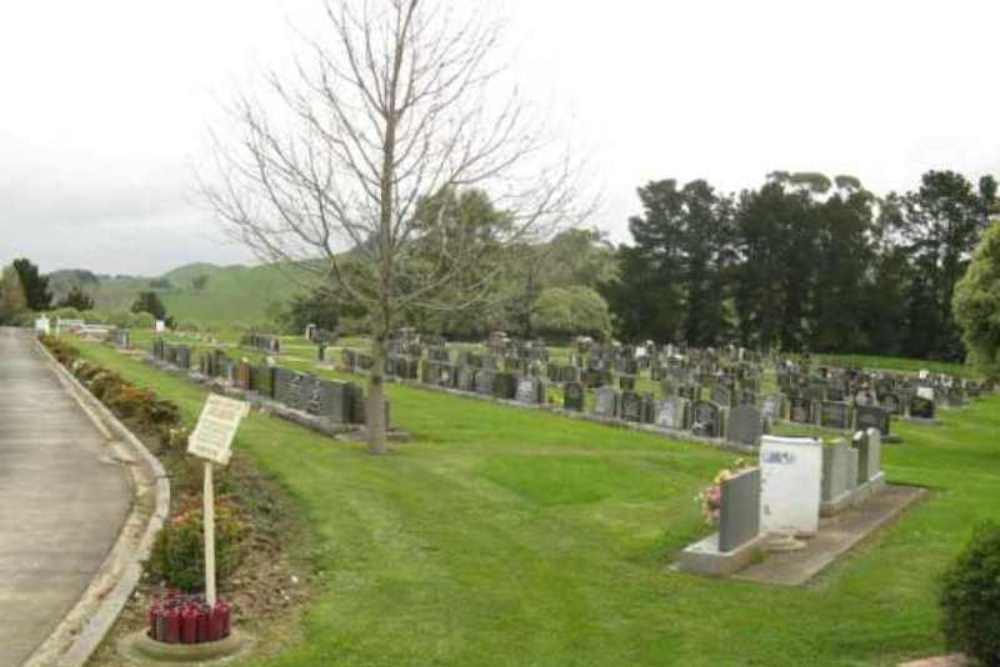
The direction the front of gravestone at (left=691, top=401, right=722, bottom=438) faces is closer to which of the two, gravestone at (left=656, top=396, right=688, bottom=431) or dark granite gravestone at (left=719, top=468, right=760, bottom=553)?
the dark granite gravestone

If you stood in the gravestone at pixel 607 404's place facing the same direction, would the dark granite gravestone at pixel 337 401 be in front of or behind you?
in front

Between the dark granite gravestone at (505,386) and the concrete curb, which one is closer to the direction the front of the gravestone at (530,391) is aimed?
the concrete curb

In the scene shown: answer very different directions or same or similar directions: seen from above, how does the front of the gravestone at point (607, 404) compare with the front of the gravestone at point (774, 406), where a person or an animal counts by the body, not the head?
same or similar directions

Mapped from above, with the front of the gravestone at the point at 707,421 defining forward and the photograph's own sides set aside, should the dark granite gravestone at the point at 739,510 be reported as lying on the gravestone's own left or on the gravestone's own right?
on the gravestone's own left

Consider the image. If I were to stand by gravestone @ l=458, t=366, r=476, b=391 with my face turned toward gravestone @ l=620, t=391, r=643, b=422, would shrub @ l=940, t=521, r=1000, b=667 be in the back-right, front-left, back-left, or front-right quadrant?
front-right

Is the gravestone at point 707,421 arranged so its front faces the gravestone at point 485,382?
no

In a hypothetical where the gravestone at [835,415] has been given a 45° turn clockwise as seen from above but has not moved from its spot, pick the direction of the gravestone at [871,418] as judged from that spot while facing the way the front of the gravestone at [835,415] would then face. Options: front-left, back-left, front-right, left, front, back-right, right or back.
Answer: back-left

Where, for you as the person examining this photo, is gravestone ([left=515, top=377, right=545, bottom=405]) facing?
facing the viewer and to the left of the viewer

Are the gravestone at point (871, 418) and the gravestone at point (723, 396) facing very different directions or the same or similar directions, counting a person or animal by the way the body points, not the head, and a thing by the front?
same or similar directions

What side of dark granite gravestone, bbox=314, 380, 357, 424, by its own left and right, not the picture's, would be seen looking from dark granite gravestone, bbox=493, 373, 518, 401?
back

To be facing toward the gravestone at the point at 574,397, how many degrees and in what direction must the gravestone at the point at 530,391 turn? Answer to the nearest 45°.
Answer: approximately 90° to its left

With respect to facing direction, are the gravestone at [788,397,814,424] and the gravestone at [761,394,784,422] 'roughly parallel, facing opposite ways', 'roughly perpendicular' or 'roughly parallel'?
roughly parallel

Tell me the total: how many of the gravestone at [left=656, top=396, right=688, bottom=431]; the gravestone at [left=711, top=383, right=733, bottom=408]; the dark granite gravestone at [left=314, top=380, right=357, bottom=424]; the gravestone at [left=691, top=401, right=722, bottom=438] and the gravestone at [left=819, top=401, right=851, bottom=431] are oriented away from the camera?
0

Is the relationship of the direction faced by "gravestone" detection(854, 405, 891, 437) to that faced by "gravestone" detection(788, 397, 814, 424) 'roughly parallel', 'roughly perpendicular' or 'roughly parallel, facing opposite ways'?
roughly parallel

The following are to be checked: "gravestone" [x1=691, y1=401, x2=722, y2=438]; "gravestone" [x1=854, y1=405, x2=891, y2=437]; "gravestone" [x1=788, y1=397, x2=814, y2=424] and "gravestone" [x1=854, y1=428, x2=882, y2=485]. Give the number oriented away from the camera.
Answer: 0

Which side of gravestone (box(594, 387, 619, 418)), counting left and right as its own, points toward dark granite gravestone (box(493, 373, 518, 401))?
right
